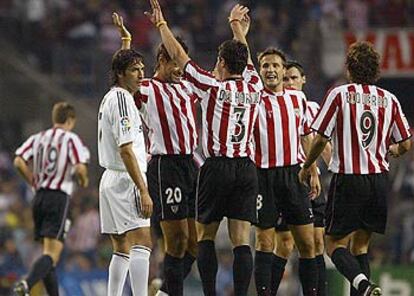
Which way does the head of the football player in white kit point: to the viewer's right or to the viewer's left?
to the viewer's right

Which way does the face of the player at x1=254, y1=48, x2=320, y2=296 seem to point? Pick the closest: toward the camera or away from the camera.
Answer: toward the camera

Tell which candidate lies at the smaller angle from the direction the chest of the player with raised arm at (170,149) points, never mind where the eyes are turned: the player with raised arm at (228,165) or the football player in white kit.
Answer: the player with raised arm

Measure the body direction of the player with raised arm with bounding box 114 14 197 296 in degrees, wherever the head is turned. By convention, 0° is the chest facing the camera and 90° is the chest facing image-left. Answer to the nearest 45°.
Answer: approximately 315°

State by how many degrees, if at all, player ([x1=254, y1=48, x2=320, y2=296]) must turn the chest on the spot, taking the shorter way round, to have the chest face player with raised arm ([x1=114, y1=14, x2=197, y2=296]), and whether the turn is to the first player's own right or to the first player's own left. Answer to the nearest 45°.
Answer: approximately 90° to the first player's own right

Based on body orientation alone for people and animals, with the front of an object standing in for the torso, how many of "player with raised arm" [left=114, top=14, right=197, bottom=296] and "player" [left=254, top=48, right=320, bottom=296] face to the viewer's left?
0

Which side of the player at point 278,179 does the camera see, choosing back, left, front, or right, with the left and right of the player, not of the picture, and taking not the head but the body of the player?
front

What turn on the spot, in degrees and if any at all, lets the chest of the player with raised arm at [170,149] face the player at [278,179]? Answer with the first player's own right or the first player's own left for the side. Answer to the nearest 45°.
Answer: approximately 45° to the first player's own left
